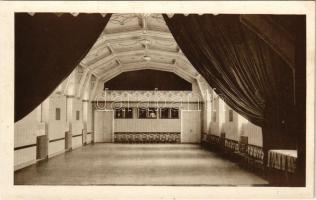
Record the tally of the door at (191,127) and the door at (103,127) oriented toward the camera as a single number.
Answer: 2

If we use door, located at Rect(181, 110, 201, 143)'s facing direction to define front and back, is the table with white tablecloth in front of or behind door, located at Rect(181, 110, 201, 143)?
in front

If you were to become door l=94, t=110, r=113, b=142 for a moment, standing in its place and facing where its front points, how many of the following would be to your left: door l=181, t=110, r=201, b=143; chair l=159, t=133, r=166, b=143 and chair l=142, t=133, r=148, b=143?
3

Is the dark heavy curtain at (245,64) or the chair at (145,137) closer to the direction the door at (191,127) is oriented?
the dark heavy curtain

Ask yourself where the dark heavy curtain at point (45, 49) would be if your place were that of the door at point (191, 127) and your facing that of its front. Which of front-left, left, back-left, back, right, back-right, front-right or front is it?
front

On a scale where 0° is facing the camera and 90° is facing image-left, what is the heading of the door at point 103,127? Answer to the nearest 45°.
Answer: approximately 0°

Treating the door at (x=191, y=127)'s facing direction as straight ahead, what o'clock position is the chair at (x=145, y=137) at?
The chair is roughly at 3 o'clock from the door.

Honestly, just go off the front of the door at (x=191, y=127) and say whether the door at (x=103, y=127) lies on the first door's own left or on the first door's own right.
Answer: on the first door's own right

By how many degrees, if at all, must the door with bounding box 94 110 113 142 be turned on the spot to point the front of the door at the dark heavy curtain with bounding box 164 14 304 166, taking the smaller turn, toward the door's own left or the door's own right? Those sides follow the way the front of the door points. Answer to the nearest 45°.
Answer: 0° — it already faces it

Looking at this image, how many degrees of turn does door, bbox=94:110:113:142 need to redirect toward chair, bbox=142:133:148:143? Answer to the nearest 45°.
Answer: approximately 90° to its left

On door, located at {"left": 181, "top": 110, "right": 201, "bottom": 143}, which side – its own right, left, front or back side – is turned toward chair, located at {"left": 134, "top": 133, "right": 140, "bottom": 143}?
right

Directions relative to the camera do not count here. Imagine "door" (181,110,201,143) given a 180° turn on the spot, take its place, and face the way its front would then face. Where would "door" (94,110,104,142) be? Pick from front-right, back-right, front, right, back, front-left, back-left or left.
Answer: left

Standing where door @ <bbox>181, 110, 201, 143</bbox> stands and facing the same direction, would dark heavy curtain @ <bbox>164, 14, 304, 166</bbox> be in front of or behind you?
in front
